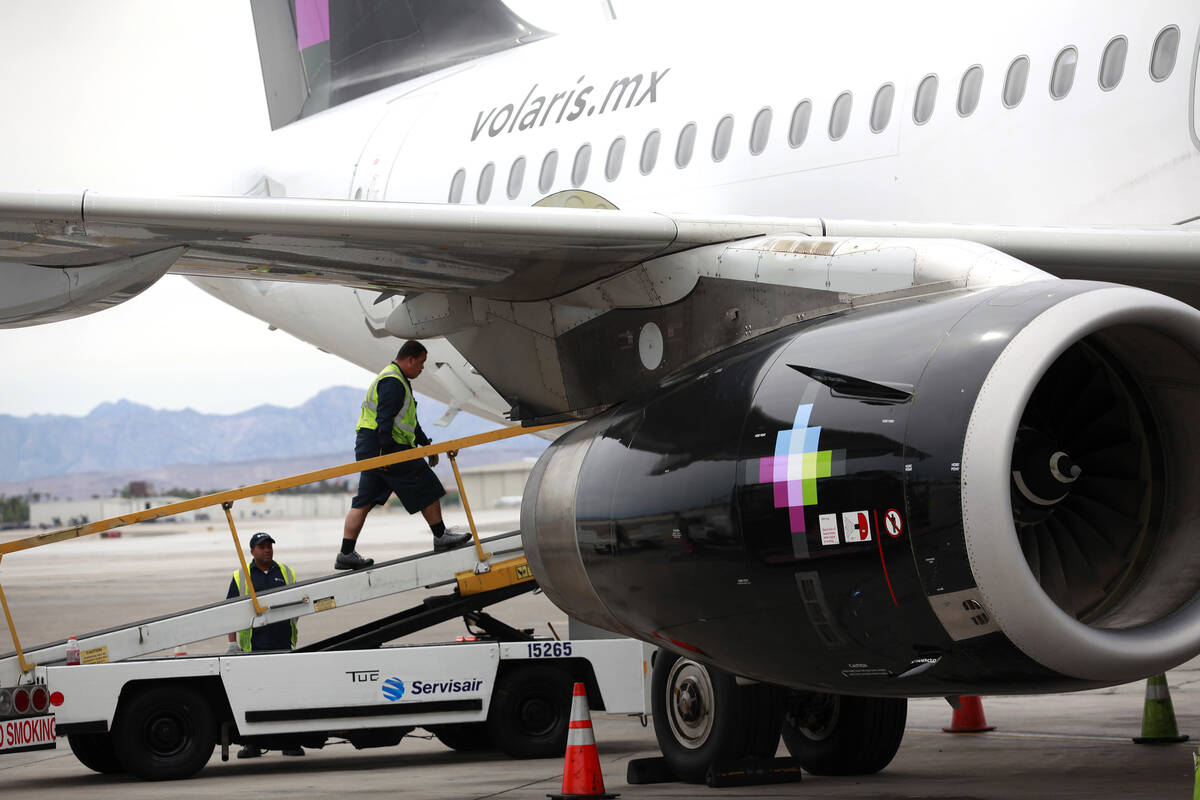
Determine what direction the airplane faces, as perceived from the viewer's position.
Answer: facing the viewer and to the right of the viewer

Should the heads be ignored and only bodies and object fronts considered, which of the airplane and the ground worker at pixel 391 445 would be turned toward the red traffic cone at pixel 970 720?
the ground worker

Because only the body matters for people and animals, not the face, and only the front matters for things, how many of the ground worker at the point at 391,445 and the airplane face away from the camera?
0

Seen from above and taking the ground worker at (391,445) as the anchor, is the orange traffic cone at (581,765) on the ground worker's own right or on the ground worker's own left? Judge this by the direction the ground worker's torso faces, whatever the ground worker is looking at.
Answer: on the ground worker's own right

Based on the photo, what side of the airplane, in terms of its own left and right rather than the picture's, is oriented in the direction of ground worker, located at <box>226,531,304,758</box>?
back

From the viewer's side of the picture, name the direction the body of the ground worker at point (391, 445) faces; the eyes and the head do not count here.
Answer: to the viewer's right

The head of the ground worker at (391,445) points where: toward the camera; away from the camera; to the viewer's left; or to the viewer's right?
to the viewer's right

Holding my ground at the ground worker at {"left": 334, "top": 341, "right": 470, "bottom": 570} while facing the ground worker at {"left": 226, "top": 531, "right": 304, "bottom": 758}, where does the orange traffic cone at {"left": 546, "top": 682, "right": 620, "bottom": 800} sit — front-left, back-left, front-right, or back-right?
back-left

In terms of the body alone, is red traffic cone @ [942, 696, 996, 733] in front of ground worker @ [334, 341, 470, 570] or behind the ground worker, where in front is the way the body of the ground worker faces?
in front
